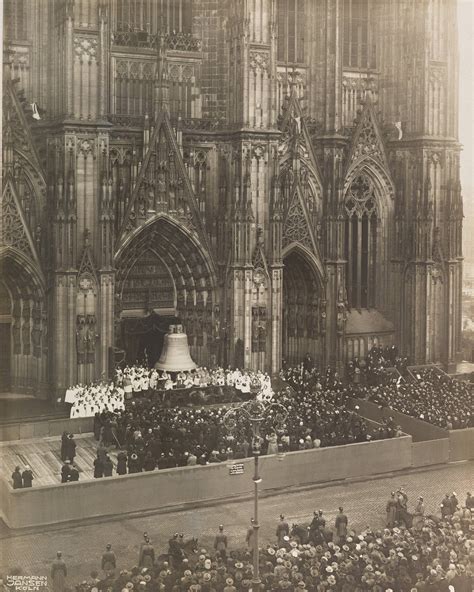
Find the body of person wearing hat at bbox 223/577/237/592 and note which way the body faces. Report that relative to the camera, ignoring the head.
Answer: away from the camera

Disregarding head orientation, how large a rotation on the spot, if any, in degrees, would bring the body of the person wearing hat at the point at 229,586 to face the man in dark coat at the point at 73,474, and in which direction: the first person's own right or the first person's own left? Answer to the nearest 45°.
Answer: approximately 45° to the first person's own left

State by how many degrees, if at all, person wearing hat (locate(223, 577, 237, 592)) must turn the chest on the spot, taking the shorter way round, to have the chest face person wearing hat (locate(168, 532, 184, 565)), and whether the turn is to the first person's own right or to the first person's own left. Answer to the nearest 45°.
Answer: approximately 45° to the first person's own left

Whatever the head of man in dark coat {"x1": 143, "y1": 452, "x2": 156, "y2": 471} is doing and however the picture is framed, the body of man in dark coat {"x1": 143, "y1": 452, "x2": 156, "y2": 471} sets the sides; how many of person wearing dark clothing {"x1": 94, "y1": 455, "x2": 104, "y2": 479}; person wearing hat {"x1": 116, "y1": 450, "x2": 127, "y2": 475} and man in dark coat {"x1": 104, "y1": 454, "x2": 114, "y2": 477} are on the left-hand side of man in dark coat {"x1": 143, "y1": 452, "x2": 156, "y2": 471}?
3

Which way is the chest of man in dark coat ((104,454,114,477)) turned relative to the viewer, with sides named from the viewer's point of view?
facing away from the viewer

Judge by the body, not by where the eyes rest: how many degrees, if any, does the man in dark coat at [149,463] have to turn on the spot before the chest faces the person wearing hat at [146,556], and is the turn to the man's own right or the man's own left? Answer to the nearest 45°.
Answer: approximately 180°

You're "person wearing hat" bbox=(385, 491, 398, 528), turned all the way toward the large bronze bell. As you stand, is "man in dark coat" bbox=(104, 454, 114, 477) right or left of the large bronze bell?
left

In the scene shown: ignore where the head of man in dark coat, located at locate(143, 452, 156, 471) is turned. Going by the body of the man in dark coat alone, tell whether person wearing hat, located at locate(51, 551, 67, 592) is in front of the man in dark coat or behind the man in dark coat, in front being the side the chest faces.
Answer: behind

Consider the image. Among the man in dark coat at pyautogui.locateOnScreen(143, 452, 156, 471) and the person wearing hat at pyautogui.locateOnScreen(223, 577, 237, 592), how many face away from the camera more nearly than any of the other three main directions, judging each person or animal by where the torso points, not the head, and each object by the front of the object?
2

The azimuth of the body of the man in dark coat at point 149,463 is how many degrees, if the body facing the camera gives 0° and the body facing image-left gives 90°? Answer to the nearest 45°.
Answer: approximately 180°

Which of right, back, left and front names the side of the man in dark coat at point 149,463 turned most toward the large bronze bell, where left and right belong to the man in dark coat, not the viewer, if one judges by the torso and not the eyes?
front

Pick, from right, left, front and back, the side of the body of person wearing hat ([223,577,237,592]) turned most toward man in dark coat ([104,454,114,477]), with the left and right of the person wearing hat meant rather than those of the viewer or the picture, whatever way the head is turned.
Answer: front

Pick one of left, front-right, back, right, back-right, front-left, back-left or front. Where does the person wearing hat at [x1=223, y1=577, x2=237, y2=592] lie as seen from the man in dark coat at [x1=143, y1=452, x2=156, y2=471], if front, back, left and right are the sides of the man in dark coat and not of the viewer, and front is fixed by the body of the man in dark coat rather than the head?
back
